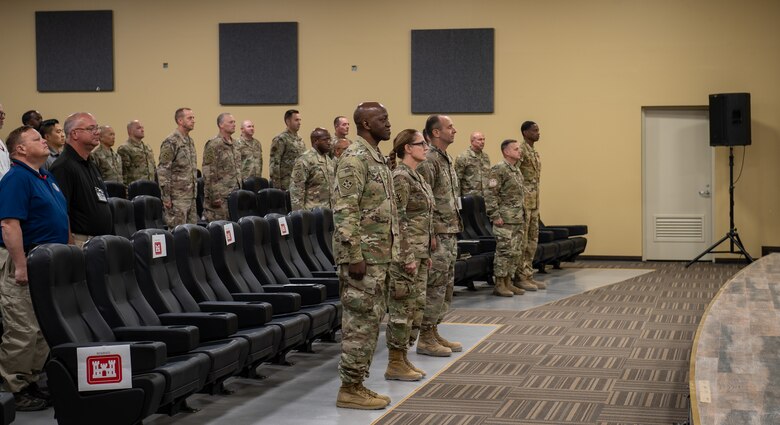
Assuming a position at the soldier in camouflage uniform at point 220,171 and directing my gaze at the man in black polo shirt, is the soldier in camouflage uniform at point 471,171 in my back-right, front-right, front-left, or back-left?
back-left

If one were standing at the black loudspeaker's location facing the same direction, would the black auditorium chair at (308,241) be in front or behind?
in front
